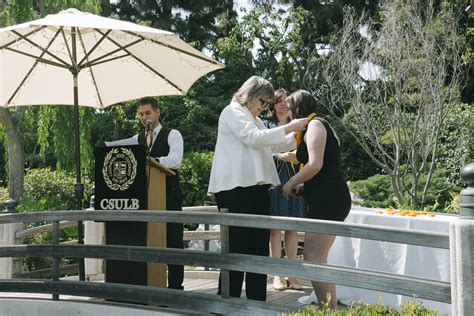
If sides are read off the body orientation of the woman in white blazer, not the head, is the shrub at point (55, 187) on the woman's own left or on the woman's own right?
on the woman's own left

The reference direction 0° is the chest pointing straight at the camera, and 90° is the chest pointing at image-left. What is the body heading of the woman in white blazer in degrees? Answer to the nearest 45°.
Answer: approximately 270°

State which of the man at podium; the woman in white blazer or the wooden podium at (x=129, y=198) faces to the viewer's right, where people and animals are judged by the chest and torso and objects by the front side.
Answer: the woman in white blazer

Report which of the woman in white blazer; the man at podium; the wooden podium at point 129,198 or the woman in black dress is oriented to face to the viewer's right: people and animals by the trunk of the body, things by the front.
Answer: the woman in white blazer

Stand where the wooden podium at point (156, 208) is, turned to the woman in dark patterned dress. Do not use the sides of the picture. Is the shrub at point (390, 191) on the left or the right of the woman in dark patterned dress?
left

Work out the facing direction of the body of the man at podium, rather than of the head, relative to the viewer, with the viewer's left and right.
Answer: facing the viewer and to the left of the viewer

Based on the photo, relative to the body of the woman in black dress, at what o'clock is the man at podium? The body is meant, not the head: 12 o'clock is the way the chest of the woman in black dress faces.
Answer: The man at podium is roughly at 1 o'clock from the woman in black dress.

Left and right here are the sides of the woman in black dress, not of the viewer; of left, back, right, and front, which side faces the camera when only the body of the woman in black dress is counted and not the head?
left

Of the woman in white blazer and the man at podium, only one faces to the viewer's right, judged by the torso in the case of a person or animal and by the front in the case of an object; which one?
the woman in white blazer

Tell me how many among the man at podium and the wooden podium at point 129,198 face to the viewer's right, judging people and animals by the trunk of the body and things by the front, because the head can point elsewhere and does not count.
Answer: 0

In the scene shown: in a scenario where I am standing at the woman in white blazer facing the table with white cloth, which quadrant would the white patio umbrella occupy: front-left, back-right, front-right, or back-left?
back-left

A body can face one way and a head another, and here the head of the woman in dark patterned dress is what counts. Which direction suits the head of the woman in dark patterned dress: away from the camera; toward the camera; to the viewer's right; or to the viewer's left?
toward the camera
